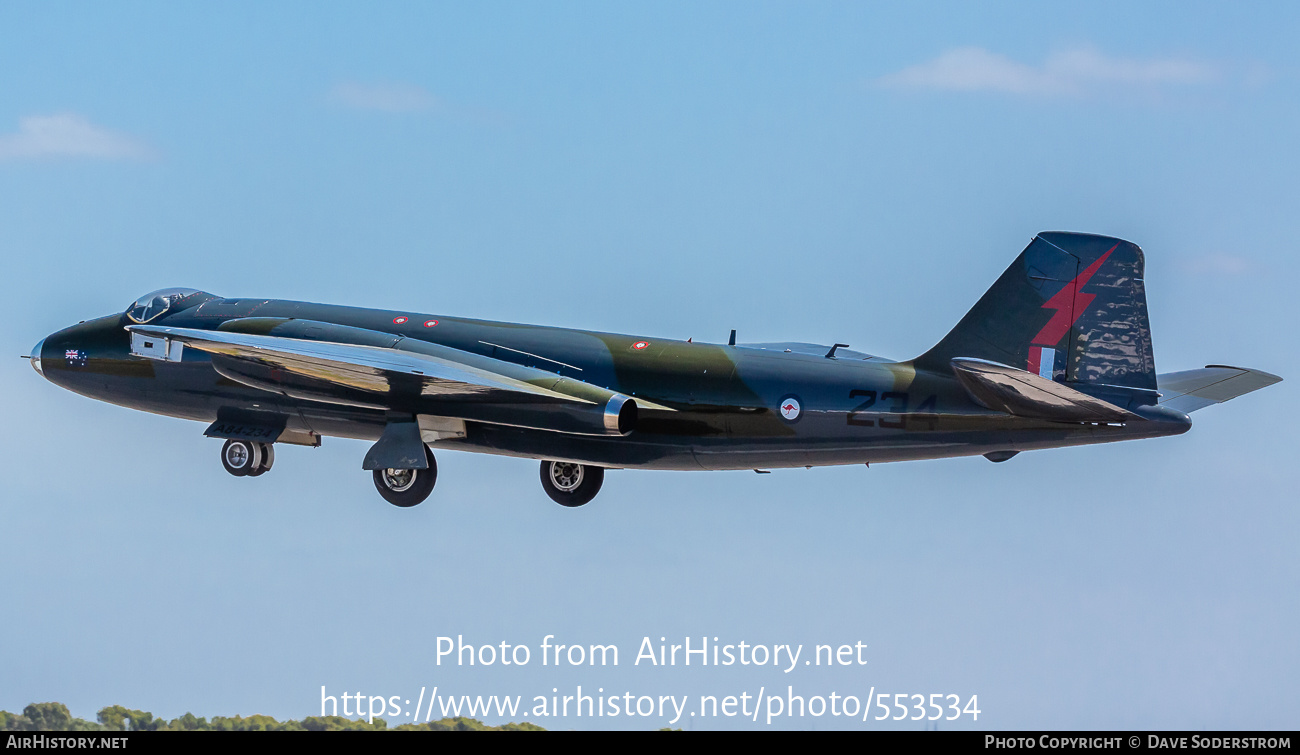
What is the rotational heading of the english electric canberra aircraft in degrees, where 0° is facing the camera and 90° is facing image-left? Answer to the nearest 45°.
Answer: approximately 135°
